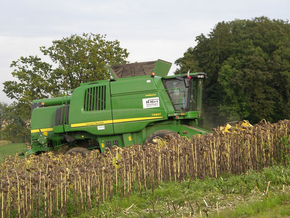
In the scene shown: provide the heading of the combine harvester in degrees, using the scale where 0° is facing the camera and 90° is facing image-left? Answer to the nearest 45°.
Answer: approximately 270°

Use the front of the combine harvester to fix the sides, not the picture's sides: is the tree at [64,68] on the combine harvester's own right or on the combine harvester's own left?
on the combine harvester's own left
